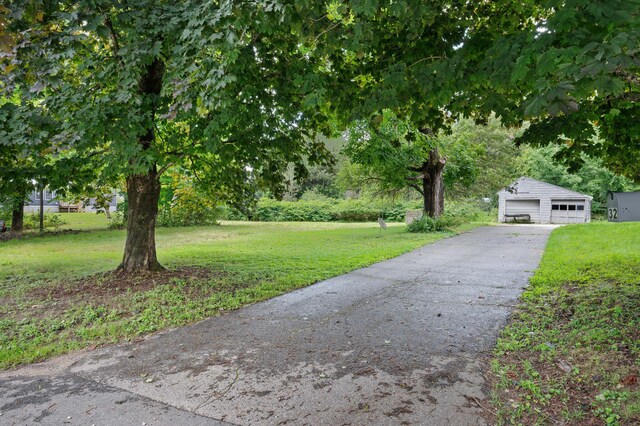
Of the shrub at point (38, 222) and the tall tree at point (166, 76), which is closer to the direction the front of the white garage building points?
the tall tree

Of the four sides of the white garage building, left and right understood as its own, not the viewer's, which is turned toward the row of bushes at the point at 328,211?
right

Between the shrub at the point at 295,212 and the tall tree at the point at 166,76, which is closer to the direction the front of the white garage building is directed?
the tall tree

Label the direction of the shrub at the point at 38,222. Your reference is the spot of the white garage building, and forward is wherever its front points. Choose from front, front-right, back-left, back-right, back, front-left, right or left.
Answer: front-right

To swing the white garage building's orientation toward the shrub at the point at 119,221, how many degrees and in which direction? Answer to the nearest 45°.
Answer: approximately 45° to its right

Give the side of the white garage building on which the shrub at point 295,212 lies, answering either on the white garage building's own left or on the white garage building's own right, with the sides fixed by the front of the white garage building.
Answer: on the white garage building's own right

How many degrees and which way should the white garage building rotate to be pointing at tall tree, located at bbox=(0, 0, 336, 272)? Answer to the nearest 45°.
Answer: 0° — it already faces it

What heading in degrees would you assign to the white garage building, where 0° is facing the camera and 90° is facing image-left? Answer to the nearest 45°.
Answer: approximately 0°
